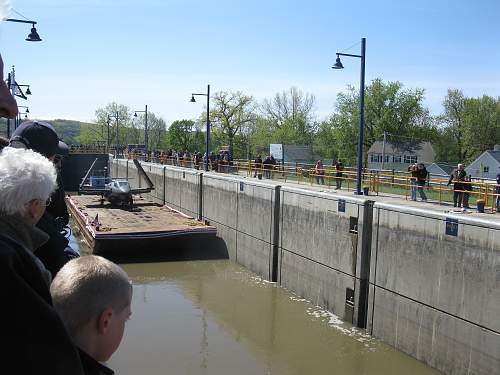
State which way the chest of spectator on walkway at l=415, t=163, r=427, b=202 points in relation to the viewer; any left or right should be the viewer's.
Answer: facing to the left of the viewer

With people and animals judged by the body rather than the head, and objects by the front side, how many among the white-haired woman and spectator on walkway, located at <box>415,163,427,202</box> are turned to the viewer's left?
1

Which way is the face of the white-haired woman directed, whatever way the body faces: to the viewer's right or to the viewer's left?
to the viewer's right

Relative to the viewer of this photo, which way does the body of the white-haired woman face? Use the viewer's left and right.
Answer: facing away from the viewer and to the right of the viewer

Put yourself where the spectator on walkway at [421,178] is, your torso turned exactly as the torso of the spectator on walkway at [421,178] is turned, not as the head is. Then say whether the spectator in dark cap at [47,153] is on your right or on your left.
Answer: on your left

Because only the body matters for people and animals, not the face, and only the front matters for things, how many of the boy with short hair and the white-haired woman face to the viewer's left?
0

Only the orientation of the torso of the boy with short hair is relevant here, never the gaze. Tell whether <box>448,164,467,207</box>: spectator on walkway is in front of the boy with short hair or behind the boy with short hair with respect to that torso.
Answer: in front

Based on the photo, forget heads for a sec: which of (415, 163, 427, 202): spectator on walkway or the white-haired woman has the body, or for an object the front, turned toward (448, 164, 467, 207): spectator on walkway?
the white-haired woman

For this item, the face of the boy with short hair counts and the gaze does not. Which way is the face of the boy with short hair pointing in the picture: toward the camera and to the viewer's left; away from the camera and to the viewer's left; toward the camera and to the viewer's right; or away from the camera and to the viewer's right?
away from the camera and to the viewer's right

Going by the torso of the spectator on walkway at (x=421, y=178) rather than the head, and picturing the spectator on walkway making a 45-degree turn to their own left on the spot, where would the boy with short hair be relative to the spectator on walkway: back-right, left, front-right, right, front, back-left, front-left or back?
front-left

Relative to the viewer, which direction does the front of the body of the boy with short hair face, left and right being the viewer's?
facing away from the viewer and to the right of the viewer

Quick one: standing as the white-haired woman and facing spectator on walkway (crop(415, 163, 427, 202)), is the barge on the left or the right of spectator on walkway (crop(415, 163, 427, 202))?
left

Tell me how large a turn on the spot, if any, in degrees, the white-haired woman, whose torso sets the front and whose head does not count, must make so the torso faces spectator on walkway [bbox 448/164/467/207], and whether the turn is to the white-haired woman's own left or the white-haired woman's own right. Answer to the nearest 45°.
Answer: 0° — they already face them
